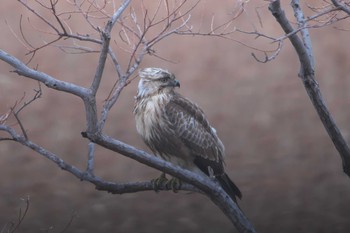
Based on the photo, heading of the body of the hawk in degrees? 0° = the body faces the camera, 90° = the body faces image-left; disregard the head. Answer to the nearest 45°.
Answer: approximately 90°
